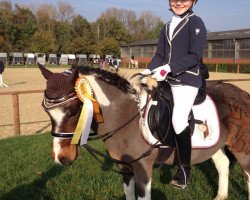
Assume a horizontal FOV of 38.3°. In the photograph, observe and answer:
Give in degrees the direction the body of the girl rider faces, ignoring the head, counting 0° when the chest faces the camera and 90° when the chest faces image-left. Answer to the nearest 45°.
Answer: approximately 45°
